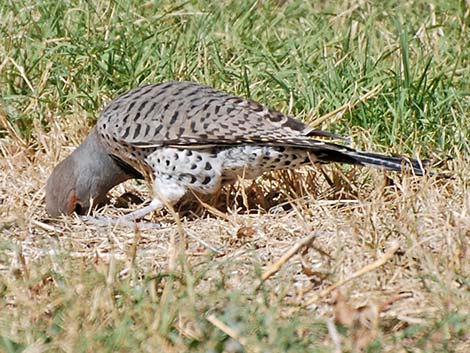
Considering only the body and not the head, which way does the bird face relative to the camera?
to the viewer's left
